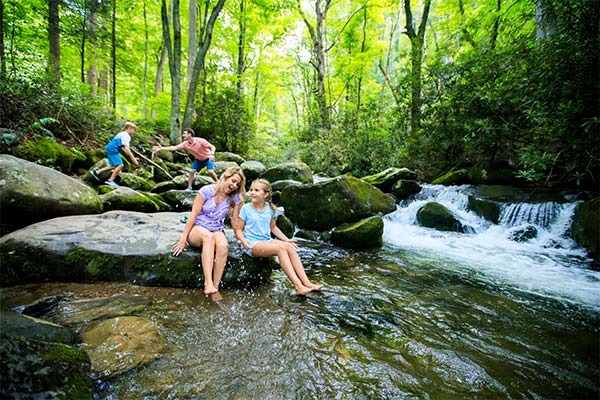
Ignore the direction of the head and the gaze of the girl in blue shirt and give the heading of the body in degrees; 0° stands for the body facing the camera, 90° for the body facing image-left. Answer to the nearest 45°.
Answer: approximately 315°

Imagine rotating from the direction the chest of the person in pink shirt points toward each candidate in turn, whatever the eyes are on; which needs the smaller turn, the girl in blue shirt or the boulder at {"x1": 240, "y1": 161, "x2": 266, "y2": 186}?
the girl in blue shirt

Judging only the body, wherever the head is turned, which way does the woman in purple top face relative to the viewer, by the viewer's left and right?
facing the viewer and to the right of the viewer

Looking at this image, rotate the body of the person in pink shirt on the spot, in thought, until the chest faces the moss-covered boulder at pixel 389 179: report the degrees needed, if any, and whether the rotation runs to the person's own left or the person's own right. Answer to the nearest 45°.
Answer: approximately 135° to the person's own left

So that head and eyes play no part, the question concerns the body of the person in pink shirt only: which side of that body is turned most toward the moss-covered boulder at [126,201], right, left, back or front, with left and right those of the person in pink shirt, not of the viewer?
front

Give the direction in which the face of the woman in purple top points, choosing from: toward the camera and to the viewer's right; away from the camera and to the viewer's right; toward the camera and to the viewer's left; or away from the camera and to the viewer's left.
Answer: toward the camera and to the viewer's right

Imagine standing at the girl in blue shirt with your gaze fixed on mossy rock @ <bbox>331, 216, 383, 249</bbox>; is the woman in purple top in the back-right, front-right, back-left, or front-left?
back-left

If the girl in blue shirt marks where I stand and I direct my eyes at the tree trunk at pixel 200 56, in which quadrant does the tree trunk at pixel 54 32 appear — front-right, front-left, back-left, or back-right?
front-left

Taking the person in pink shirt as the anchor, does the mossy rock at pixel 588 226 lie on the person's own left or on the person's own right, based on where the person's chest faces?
on the person's own left

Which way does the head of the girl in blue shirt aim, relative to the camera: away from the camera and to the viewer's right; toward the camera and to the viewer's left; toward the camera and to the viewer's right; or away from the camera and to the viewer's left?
toward the camera and to the viewer's left

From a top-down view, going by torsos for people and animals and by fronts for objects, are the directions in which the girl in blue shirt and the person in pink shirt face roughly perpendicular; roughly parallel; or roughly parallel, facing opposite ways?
roughly perpendicular

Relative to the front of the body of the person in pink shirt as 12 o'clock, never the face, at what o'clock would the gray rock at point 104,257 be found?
The gray rock is roughly at 11 o'clock from the person in pink shirt.

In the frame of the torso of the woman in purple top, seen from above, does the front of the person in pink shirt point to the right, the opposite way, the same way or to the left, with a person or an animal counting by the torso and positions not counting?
to the right

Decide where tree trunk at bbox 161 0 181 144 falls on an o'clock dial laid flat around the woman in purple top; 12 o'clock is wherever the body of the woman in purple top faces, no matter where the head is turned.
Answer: The tree trunk is roughly at 7 o'clock from the woman in purple top.

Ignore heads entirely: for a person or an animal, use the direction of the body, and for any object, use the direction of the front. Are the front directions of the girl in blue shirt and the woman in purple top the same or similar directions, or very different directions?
same or similar directions

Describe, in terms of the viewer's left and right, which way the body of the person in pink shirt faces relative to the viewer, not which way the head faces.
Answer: facing the viewer and to the left of the viewer
